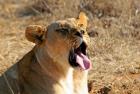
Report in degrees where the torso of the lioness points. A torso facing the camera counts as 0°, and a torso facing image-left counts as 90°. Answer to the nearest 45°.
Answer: approximately 315°
